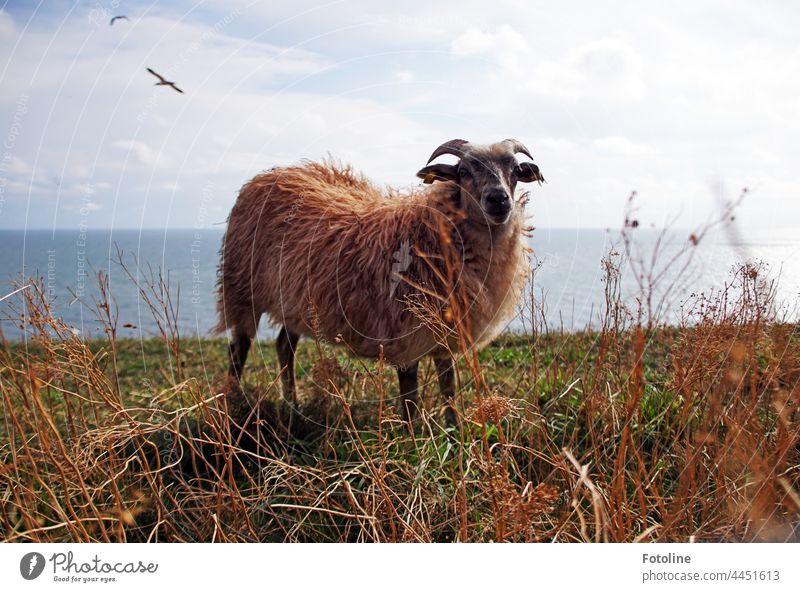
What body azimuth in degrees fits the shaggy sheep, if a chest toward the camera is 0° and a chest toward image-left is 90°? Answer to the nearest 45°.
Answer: approximately 315°
